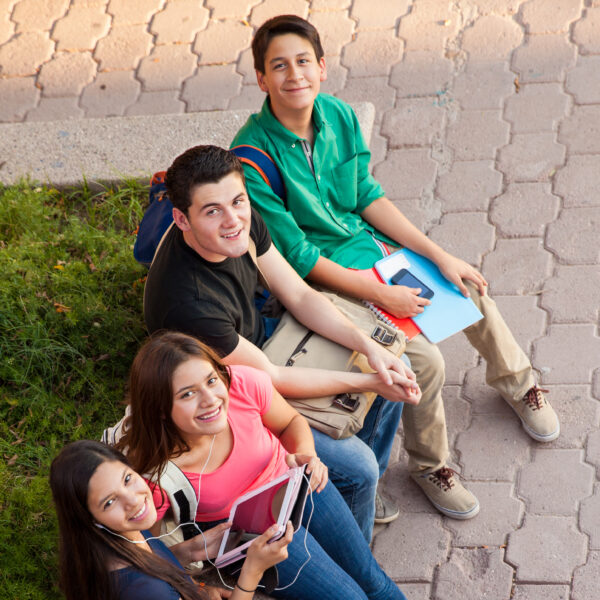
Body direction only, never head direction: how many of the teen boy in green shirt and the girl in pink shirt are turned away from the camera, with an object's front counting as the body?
0

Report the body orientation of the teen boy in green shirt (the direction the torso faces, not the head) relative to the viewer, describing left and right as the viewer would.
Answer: facing the viewer and to the right of the viewer

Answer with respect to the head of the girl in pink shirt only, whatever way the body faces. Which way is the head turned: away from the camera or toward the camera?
toward the camera

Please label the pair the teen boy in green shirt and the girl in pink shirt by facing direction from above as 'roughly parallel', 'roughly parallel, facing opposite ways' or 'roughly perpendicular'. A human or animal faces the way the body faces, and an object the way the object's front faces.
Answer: roughly parallel

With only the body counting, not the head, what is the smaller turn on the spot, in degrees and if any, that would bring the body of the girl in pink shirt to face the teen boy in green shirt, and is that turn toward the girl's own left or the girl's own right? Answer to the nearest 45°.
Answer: approximately 90° to the girl's own left

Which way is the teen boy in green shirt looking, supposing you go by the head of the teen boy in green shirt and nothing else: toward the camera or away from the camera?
toward the camera

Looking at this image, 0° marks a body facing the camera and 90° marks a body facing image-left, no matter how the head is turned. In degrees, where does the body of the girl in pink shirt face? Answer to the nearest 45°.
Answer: approximately 315°

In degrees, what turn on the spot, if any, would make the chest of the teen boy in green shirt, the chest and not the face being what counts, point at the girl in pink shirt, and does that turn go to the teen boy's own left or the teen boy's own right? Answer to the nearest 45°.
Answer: approximately 45° to the teen boy's own right
